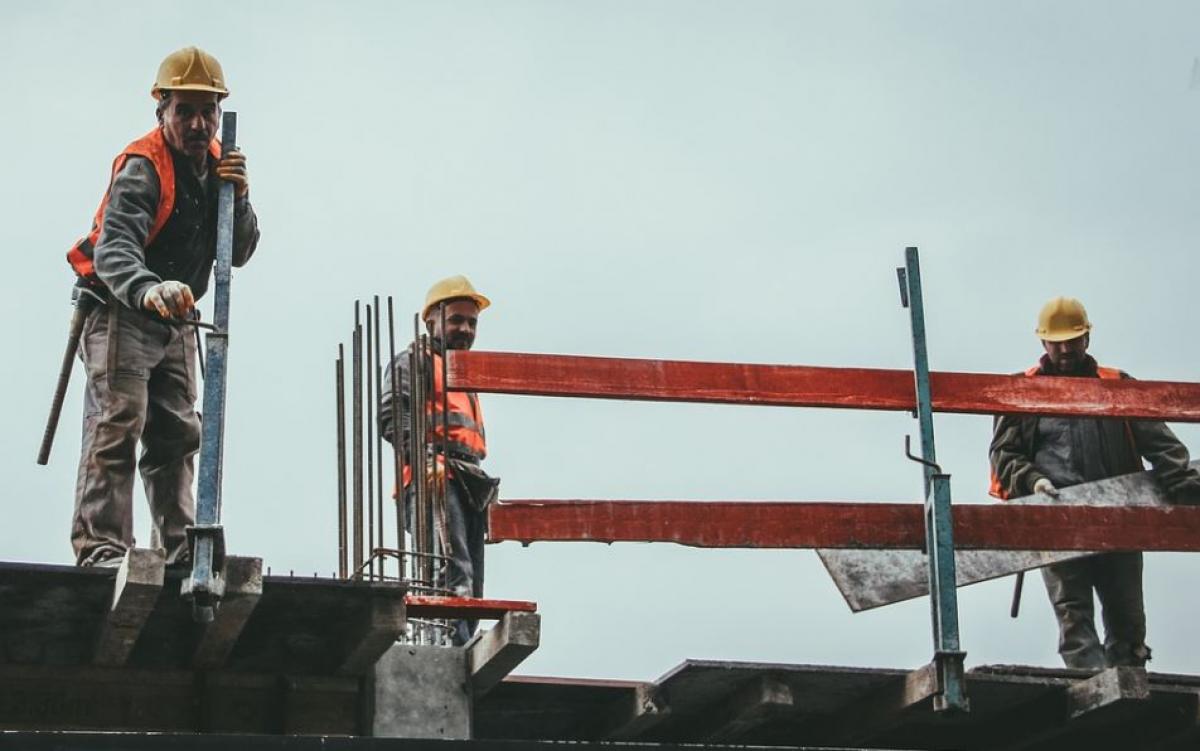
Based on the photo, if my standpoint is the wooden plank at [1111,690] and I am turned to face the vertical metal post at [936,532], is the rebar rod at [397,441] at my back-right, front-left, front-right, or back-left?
front-right

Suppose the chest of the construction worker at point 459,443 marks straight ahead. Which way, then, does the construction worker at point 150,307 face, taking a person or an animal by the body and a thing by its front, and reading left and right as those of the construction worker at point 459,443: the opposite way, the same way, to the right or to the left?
the same way

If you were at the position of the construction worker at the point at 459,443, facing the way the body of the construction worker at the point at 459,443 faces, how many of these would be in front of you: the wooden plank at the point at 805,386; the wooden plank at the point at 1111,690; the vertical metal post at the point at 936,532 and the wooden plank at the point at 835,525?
4

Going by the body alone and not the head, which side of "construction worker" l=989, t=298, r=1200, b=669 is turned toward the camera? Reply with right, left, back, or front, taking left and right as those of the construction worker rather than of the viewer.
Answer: front

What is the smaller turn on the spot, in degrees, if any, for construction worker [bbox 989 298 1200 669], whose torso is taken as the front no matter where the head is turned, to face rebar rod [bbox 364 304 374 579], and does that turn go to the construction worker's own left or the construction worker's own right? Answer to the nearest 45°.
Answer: approximately 45° to the construction worker's own right

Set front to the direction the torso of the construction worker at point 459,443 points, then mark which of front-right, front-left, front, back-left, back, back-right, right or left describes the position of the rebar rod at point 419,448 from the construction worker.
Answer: front-right

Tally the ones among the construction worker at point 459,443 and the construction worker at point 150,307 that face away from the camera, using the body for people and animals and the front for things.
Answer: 0

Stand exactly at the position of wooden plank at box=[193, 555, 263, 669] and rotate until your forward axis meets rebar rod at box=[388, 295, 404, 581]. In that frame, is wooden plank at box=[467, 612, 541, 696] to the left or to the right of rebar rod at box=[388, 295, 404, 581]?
right

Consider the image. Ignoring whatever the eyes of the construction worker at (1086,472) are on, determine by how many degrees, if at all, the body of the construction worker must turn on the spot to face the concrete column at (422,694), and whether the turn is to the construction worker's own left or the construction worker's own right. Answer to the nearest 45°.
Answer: approximately 45° to the construction worker's own right

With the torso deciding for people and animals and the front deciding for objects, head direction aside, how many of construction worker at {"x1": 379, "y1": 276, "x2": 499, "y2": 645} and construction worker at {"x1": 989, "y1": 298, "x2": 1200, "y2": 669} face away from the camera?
0

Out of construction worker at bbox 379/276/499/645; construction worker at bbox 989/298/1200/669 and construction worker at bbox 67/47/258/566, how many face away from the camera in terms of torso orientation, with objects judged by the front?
0

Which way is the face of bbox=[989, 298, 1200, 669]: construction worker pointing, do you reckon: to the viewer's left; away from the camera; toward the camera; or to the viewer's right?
toward the camera

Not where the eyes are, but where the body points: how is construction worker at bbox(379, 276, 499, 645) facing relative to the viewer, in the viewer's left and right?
facing the viewer and to the right of the viewer

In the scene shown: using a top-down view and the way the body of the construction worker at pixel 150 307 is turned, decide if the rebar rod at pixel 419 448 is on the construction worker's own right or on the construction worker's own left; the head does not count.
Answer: on the construction worker's own left

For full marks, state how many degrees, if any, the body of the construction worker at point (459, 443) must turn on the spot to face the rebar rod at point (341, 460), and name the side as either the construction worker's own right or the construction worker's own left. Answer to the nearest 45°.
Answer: approximately 45° to the construction worker's own right

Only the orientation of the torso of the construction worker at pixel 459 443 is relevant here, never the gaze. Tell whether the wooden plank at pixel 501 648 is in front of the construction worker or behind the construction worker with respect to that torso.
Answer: in front
